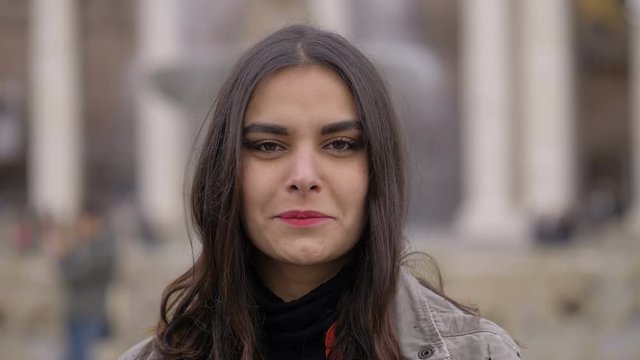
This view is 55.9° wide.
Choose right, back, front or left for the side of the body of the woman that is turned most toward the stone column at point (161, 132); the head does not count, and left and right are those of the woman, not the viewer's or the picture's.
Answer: back

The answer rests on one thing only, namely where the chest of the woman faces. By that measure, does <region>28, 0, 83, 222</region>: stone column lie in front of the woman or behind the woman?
behind

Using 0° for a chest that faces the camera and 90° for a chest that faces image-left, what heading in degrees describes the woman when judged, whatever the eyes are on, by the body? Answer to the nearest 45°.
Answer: approximately 0°

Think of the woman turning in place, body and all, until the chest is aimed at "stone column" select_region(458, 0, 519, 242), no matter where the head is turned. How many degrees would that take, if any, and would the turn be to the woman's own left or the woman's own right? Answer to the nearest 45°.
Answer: approximately 180°

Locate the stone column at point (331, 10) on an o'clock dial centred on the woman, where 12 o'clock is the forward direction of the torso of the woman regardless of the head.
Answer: The stone column is roughly at 6 o'clock from the woman.

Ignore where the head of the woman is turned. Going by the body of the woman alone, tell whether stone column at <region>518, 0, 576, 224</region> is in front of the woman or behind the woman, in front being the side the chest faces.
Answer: behind
